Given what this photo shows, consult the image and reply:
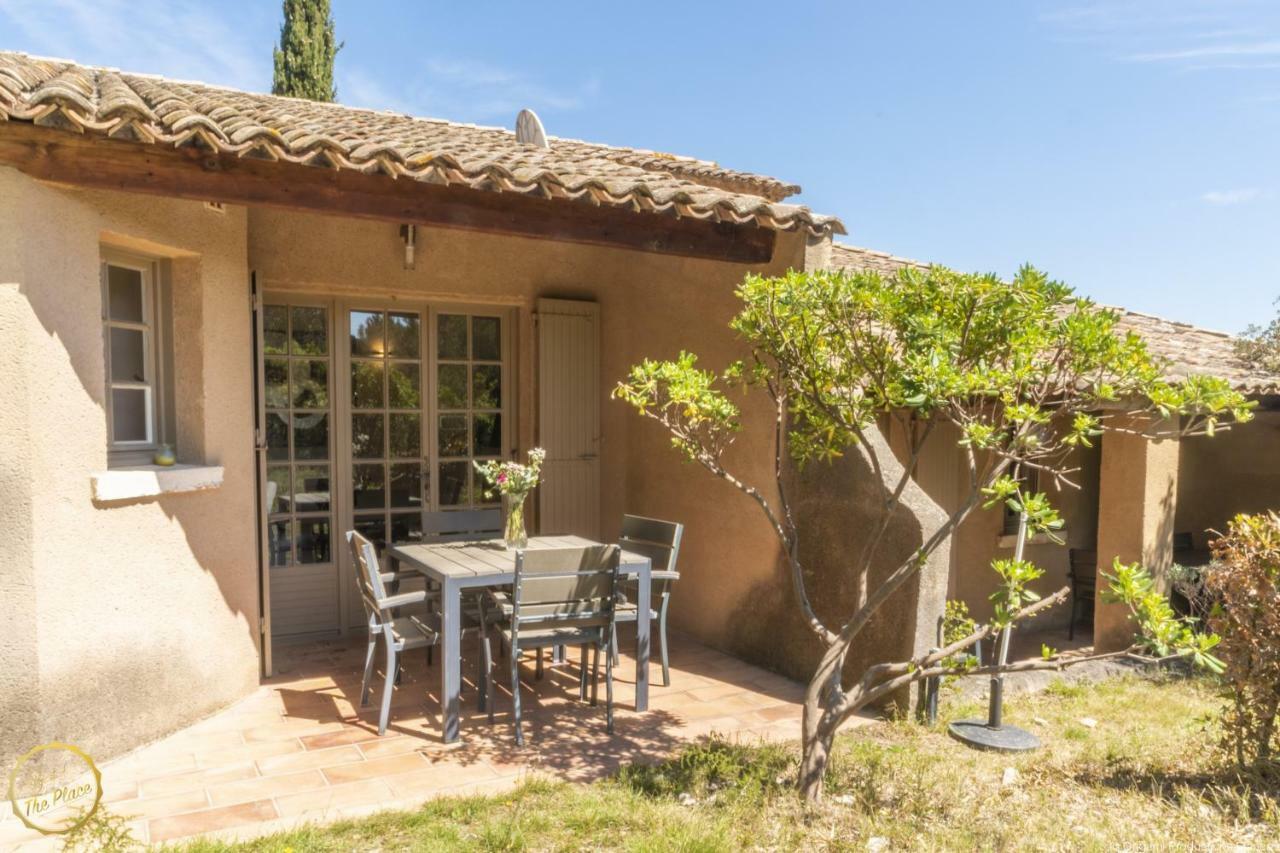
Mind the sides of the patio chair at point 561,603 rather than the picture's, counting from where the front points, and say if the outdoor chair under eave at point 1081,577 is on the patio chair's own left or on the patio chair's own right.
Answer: on the patio chair's own right

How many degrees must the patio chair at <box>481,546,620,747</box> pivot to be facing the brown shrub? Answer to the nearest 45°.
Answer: approximately 90° to its right

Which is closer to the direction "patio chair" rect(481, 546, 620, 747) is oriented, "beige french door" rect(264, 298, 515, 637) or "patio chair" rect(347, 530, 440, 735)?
the beige french door

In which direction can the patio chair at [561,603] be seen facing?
away from the camera

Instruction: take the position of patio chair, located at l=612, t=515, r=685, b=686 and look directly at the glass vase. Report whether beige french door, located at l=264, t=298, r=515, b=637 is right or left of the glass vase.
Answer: right

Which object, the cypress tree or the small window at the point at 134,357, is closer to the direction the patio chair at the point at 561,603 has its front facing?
the cypress tree

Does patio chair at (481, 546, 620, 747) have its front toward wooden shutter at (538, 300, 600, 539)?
yes

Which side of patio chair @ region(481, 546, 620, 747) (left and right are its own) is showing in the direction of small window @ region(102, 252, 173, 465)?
left

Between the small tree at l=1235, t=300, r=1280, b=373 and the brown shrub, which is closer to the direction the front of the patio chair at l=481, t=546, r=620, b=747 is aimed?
the small tree

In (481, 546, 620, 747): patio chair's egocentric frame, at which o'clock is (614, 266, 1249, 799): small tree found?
The small tree is roughly at 4 o'clock from the patio chair.

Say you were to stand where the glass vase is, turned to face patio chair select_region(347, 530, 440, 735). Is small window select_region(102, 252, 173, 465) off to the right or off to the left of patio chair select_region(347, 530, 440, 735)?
right

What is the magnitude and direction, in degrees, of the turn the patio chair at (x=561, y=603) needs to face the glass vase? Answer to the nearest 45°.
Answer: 0° — it already faces it
